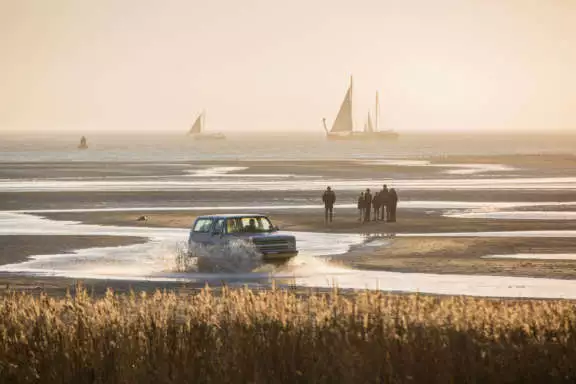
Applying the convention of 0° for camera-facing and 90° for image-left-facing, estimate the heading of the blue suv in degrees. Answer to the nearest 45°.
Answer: approximately 315°
